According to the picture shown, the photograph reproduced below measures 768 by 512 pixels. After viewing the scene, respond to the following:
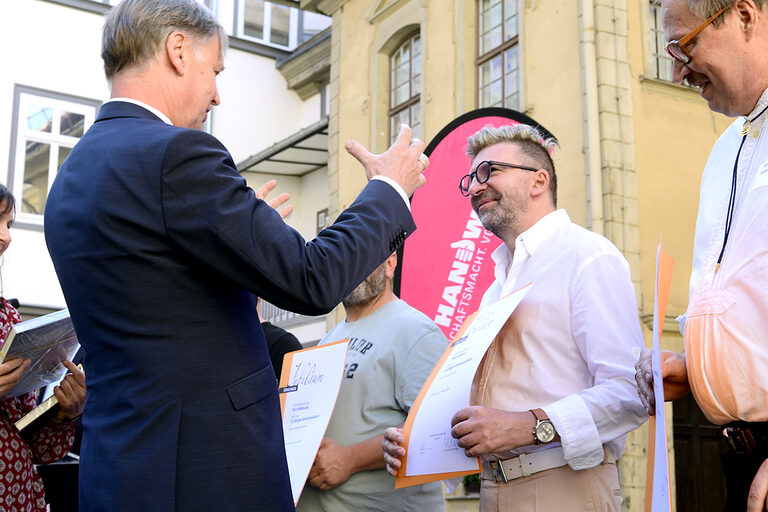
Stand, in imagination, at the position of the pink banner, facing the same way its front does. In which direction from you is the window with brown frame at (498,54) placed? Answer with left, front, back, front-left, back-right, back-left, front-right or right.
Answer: back

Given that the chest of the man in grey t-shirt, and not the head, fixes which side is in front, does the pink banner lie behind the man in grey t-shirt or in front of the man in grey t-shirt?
behind

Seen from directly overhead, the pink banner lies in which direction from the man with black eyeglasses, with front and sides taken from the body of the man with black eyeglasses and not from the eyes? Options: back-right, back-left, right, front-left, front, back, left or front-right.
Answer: back-right

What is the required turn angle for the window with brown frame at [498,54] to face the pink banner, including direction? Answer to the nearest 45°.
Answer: approximately 45° to its left

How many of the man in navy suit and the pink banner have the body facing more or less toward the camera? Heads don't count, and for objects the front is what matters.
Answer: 1

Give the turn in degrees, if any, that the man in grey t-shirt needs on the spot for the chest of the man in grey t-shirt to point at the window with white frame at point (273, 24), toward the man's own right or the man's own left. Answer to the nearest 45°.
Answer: approximately 135° to the man's own right

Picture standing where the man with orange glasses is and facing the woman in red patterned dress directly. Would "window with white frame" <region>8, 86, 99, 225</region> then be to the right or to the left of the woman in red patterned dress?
right

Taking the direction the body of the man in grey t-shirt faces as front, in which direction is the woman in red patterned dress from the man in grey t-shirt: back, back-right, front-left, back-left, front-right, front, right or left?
front-right

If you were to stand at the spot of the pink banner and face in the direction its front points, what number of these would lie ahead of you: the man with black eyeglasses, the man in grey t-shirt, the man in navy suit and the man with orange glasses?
4

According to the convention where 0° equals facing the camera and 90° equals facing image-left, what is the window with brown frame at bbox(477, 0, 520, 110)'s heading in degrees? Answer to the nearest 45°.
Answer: approximately 45°

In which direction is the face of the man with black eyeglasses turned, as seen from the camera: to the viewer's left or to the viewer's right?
to the viewer's left

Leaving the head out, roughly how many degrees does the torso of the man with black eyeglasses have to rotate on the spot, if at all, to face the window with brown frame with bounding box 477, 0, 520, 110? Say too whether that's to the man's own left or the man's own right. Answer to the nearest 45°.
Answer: approximately 135° to the man's own right

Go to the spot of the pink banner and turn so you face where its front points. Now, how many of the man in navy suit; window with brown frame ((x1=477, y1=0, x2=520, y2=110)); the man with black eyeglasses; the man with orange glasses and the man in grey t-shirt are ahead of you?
4

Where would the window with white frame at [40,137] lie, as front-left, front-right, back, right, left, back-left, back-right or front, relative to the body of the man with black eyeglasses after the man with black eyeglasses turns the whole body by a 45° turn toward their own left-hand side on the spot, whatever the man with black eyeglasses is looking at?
back-right

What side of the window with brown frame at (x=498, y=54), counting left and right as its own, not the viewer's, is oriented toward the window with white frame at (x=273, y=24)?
right
